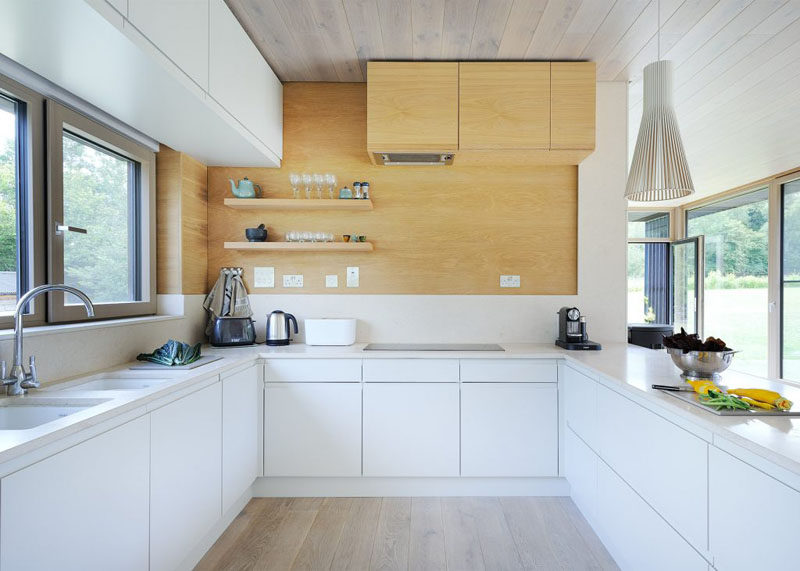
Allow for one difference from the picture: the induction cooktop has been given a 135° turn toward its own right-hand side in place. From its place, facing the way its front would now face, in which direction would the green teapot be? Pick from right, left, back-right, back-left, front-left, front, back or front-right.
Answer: front-left

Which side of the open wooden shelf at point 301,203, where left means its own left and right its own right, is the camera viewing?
front

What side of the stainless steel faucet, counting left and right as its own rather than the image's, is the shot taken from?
right

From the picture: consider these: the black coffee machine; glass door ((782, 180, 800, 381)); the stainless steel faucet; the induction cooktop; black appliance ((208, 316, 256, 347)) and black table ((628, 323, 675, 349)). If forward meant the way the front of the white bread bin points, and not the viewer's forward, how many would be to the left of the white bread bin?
4

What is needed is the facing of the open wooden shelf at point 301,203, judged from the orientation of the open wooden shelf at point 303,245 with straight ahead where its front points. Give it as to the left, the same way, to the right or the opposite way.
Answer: the same way

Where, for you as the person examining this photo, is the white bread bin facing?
facing the viewer

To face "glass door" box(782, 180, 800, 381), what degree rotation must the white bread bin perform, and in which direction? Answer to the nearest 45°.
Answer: approximately 90° to its left

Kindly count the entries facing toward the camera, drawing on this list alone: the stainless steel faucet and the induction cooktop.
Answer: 1

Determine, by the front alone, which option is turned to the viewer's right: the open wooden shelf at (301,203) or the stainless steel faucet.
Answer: the stainless steel faucet

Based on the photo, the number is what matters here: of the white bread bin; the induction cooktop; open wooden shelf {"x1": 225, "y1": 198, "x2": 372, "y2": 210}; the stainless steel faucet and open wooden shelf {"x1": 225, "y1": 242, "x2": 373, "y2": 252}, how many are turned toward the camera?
4

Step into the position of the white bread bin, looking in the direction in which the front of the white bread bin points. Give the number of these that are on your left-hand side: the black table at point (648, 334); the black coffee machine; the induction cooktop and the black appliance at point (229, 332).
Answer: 3

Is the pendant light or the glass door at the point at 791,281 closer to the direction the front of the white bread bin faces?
the pendant light

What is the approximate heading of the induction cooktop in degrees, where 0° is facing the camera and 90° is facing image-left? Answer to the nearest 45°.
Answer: approximately 0°

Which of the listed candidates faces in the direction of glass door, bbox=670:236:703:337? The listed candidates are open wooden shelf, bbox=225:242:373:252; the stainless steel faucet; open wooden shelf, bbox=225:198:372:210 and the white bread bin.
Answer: the stainless steel faucet

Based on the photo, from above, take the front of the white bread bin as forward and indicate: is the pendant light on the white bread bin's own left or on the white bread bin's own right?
on the white bread bin's own left
